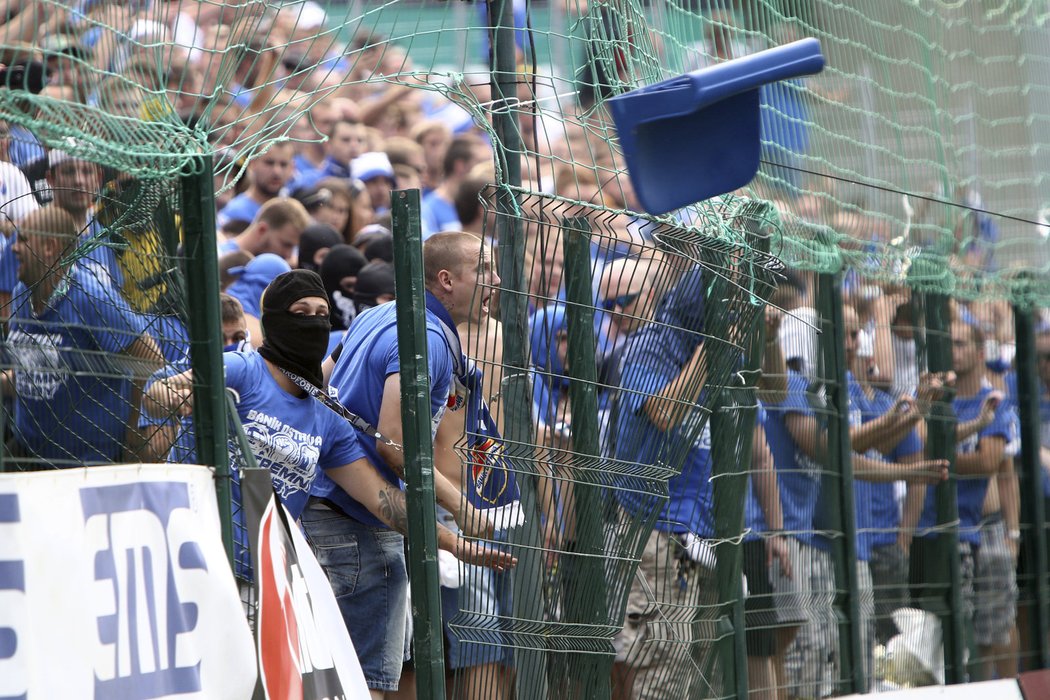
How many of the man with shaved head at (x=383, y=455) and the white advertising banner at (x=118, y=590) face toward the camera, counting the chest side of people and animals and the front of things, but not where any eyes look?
1

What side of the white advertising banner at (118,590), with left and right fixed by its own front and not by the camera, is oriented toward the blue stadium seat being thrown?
left

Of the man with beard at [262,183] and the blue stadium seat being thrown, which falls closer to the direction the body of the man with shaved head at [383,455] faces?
the blue stadium seat being thrown

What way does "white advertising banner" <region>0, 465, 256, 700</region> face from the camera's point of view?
toward the camera

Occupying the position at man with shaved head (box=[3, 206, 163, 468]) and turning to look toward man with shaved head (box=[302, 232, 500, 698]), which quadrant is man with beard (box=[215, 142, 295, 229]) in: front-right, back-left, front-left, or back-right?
front-left

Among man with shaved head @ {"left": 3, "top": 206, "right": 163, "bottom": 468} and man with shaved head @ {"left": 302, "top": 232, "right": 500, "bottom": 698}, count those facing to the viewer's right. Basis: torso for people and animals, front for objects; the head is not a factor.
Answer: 1

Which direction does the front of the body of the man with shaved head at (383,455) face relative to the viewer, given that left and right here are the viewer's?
facing to the right of the viewer

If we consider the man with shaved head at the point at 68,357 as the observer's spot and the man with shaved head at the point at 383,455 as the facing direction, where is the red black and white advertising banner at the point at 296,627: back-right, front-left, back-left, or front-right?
front-right

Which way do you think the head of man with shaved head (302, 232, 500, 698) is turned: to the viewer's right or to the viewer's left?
to the viewer's right

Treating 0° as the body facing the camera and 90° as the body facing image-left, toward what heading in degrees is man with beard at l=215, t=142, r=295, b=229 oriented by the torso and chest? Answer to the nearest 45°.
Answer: approximately 315°

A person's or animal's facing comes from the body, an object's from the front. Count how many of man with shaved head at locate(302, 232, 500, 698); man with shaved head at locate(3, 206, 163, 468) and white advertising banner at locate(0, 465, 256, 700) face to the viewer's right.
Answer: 1

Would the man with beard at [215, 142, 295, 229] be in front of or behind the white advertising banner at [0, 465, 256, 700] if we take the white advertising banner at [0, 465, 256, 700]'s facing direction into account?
behind

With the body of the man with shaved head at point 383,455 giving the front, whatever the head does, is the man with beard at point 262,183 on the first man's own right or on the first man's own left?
on the first man's own left
